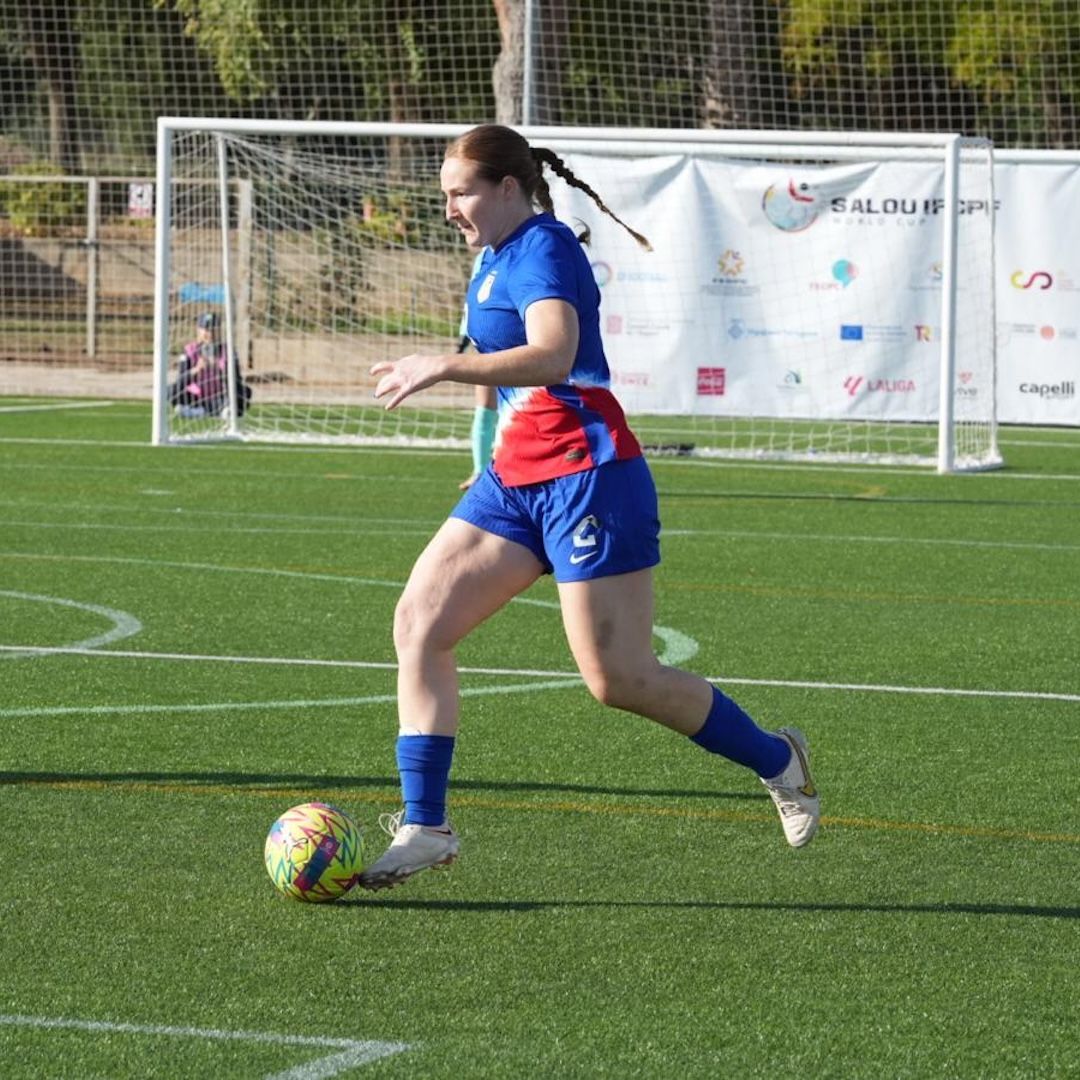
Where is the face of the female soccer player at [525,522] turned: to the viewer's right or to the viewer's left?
to the viewer's left

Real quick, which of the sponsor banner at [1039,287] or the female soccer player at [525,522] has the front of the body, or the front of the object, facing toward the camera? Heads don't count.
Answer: the sponsor banner

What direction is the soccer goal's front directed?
toward the camera

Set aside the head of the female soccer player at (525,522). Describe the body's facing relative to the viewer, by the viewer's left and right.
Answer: facing to the left of the viewer

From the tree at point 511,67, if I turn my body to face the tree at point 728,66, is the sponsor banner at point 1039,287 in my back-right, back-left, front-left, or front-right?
front-right

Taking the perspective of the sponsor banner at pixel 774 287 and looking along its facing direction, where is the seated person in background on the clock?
The seated person in background is roughly at 3 o'clock from the sponsor banner.

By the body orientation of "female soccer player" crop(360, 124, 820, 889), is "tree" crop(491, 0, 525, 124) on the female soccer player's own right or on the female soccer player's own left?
on the female soccer player's own right

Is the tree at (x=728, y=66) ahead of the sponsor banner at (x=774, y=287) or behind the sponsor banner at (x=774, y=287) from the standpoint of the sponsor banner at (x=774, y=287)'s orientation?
behind

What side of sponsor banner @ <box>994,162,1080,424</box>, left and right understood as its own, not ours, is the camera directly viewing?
front

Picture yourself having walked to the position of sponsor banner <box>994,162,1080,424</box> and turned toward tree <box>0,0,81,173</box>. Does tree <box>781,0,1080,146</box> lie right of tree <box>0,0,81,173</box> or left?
right

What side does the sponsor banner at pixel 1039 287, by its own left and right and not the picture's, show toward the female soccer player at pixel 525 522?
front

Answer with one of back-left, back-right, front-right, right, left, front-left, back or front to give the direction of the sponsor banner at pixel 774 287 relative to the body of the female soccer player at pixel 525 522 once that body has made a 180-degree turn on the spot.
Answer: left

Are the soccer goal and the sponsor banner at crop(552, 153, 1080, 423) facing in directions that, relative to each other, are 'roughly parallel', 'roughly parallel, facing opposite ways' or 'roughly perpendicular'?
roughly parallel

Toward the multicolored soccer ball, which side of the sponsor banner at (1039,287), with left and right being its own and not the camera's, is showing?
front

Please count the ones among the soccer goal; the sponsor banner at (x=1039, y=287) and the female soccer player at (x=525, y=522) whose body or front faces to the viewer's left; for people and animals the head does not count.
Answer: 1

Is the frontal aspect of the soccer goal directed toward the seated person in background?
no
